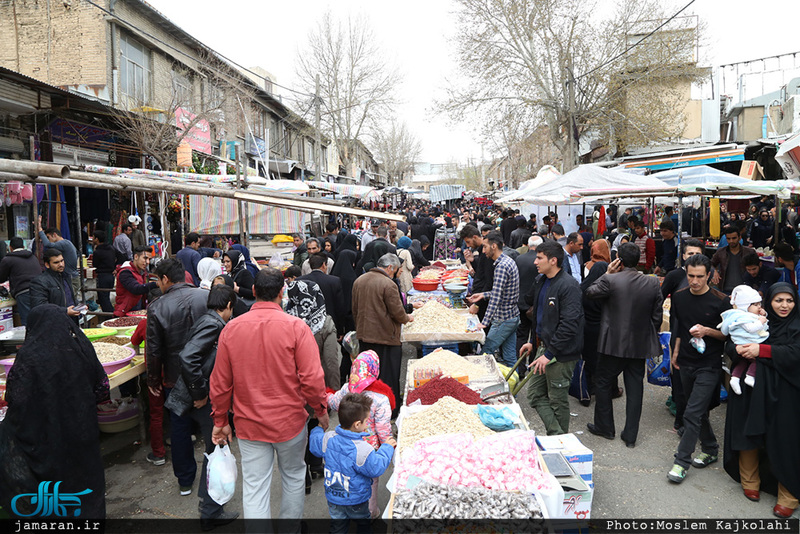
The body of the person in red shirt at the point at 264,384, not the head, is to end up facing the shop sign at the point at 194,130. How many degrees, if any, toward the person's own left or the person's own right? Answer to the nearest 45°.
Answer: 0° — they already face it

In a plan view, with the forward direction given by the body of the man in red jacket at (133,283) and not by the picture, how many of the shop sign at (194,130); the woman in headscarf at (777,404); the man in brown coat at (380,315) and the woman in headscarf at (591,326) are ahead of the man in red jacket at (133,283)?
3

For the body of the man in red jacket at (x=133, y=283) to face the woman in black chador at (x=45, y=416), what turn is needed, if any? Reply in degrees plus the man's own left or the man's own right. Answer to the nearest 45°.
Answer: approximately 45° to the man's own right

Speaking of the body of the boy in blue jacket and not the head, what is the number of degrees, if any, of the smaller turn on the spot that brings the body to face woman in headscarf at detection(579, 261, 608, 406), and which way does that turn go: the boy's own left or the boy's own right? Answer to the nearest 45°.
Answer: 0° — they already face them

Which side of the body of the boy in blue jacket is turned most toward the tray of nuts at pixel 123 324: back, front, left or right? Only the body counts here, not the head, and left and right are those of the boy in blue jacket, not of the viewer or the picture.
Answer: left

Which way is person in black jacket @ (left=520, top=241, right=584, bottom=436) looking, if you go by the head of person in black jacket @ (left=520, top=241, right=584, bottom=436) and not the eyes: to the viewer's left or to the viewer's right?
to the viewer's left

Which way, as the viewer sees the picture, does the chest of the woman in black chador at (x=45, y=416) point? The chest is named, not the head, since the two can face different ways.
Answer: away from the camera

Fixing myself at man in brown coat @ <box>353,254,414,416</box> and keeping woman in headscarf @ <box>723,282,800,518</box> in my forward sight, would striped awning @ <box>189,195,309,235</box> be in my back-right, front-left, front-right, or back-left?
back-left

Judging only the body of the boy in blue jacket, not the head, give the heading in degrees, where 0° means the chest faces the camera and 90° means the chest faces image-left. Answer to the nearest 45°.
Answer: approximately 225°
